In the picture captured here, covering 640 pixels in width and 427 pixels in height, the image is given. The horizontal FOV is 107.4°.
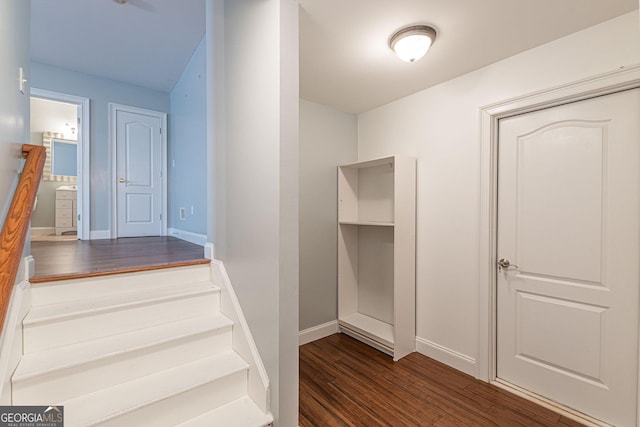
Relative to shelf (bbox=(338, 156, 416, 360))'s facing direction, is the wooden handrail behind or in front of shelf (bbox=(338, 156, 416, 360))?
in front

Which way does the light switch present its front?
to the viewer's right

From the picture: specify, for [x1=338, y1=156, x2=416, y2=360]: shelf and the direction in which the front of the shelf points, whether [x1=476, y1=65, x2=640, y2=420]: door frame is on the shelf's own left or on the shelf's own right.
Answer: on the shelf's own left

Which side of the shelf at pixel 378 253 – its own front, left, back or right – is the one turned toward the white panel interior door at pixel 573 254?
left

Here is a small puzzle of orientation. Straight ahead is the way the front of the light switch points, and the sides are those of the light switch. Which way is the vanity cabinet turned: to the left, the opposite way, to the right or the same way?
to the right

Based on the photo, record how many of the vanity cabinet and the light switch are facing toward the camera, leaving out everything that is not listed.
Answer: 1

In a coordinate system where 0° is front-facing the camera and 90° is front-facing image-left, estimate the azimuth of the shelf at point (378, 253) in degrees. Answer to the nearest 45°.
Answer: approximately 45°

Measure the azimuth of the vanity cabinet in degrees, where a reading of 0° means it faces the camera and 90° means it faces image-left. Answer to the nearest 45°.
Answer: approximately 0°

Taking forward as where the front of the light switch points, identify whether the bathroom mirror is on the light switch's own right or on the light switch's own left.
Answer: on the light switch's own left

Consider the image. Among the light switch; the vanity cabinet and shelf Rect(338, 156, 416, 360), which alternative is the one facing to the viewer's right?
the light switch

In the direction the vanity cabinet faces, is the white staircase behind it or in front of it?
in front
